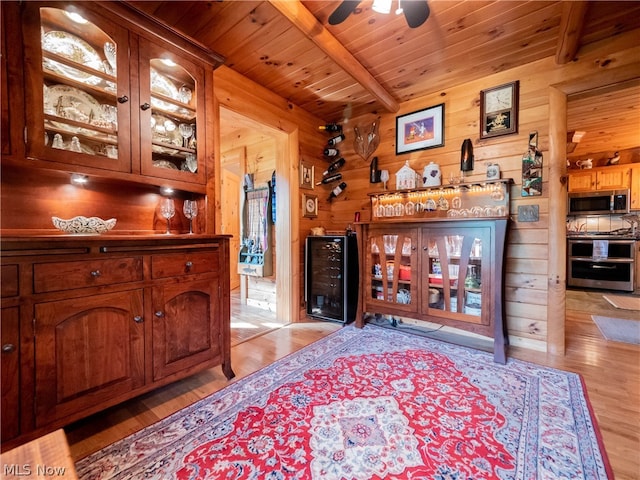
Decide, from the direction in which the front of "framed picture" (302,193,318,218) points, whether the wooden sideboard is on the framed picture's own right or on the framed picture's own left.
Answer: on the framed picture's own right

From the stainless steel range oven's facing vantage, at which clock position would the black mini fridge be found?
The black mini fridge is roughly at 1 o'clock from the stainless steel range oven.

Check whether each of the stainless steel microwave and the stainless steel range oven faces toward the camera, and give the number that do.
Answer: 2

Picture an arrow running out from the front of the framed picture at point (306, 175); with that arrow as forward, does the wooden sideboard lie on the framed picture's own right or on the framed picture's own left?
on the framed picture's own right

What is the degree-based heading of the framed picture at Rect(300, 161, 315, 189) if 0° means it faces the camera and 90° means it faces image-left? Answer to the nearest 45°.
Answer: approximately 315°

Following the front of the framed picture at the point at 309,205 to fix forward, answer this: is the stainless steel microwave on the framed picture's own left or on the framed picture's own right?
on the framed picture's own left

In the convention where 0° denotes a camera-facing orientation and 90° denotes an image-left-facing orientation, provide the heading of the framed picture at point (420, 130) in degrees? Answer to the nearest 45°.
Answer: approximately 45°

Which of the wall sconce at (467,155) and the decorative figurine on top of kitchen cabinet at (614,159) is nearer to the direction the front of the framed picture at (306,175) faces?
the wall sconce

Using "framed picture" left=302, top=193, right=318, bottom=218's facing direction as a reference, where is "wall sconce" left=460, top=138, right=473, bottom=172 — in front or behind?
in front

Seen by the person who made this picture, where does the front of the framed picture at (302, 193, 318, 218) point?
facing the viewer and to the right of the viewer

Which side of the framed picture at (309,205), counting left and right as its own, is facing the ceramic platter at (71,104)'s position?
right

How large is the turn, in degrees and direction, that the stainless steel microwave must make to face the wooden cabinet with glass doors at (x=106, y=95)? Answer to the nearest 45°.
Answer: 0° — it already faces it
